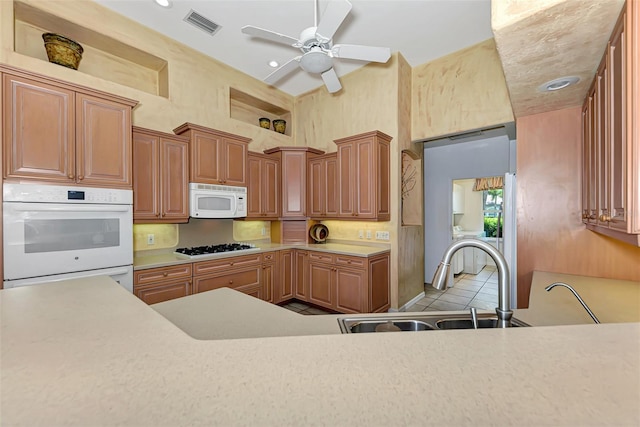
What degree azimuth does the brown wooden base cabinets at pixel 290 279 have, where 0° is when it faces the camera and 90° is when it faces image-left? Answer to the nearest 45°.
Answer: approximately 0°

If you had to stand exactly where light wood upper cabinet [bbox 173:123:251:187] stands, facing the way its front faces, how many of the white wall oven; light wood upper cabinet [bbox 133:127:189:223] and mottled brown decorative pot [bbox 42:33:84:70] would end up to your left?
0

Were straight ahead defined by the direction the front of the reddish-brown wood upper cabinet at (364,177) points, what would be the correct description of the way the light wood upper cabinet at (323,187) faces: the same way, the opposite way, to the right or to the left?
the same way

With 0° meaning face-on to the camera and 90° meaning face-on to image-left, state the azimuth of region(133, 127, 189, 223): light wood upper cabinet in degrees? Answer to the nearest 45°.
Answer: approximately 315°

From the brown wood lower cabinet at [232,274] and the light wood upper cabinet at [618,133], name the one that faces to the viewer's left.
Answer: the light wood upper cabinet

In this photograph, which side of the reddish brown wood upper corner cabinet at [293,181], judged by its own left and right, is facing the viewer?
front

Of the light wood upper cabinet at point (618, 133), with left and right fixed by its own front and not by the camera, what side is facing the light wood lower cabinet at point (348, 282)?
front

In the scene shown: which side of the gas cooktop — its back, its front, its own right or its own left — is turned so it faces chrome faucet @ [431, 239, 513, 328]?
front

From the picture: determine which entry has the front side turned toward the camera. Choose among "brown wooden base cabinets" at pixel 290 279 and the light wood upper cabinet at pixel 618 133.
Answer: the brown wooden base cabinets

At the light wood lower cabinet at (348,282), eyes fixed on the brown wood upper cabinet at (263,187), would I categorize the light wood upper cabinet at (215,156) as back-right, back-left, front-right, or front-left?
front-left

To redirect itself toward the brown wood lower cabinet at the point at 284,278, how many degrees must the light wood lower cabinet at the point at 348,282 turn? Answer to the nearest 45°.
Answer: approximately 45° to its right

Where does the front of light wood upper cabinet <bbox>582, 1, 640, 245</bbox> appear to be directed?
to the viewer's left

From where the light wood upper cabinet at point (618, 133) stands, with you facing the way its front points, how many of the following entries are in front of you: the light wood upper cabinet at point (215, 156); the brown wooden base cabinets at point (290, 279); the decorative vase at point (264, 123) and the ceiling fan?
4

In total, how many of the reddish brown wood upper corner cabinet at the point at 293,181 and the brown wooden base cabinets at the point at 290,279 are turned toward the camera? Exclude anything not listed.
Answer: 2

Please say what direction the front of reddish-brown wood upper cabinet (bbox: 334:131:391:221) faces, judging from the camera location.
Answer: facing the viewer and to the left of the viewer

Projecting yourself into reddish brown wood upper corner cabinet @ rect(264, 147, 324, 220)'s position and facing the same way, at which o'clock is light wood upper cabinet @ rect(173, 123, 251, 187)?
light wood upper cabinet @ rect(173, 123, 251, 187) is roughly at 2 o'clock from reddish brown wood upper corner cabinet @ rect(264, 147, 324, 220).

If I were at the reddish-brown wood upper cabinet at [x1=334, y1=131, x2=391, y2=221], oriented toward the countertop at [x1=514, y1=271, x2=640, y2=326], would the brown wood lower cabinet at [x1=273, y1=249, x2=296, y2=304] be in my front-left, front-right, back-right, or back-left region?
back-right

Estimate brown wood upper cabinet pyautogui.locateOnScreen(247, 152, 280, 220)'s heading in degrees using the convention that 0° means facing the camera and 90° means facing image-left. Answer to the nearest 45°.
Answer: approximately 315°

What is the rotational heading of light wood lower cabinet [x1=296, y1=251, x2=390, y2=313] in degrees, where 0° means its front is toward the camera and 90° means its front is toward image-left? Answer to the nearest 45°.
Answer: approximately 45°
